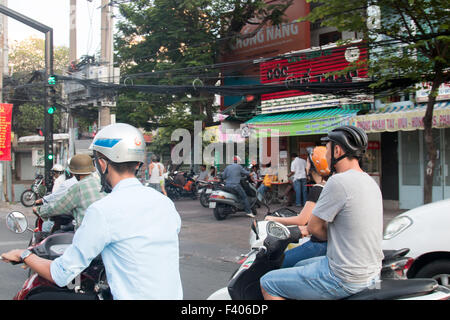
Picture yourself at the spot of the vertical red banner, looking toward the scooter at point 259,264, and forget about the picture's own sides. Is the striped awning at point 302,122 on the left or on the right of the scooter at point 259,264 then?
left

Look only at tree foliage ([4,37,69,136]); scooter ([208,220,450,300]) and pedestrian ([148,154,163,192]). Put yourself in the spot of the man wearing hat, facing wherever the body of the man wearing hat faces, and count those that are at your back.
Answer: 1

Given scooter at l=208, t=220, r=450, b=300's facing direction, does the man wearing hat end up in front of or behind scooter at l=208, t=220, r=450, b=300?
in front

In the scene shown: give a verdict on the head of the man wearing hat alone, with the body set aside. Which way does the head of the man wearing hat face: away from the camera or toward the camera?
away from the camera

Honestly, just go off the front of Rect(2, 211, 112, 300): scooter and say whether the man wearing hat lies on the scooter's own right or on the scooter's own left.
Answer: on the scooter's own right

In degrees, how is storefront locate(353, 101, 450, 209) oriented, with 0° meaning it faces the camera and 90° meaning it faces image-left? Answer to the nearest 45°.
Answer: approximately 45°
